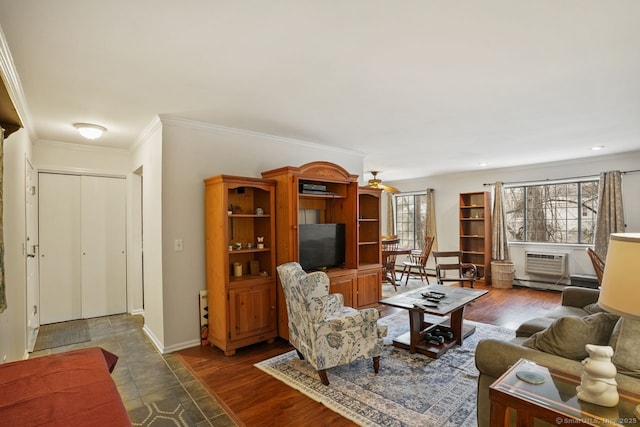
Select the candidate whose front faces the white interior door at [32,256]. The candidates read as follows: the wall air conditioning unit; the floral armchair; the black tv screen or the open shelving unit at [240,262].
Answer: the wall air conditioning unit

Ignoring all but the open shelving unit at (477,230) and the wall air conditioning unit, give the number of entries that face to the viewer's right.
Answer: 0

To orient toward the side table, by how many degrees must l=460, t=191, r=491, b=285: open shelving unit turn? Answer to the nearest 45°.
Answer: approximately 45° to its left

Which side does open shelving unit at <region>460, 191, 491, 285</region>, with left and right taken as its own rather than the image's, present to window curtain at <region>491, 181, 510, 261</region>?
left

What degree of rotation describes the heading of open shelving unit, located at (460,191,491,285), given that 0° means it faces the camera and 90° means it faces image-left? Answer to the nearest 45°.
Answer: approximately 45°

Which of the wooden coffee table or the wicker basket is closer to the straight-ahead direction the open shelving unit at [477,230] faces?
the wooden coffee table

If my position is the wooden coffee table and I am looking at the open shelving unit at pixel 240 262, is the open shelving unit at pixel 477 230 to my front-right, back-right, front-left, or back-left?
back-right

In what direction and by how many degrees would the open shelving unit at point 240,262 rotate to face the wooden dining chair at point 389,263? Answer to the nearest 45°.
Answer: approximately 90° to its left

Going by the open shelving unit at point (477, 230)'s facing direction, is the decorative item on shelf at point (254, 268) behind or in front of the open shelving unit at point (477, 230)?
in front

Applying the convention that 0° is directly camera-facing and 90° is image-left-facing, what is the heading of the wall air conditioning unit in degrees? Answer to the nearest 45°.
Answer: approximately 45°

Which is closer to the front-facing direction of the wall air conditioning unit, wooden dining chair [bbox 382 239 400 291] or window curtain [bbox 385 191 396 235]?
the wooden dining chair
